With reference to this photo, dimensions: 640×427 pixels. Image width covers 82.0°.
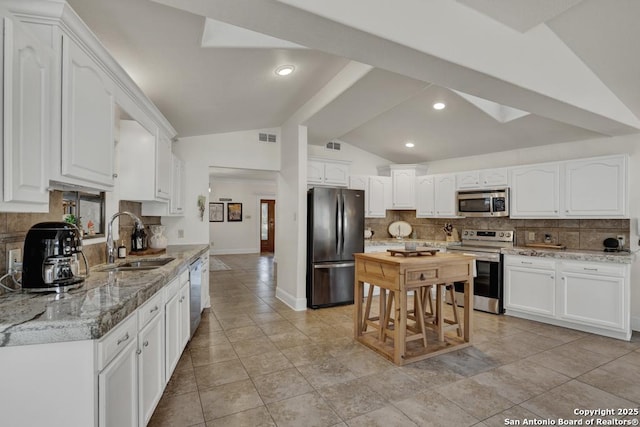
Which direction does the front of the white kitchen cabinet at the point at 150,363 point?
to the viewer's right

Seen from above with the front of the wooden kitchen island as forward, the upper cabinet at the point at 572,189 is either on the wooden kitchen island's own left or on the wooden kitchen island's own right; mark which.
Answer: on the wooden kitchen island's own left

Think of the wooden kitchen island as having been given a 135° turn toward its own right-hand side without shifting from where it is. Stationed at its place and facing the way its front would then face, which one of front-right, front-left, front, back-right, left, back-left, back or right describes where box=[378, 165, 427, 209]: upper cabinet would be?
right

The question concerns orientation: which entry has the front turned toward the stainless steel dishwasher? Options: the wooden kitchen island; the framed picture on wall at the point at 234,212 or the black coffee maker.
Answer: the framed picture on wall

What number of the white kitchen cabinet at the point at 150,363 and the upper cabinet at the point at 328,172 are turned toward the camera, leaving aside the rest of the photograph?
1

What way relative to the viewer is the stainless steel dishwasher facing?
to the viewer's right

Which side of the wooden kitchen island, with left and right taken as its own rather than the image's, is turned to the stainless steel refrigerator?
back

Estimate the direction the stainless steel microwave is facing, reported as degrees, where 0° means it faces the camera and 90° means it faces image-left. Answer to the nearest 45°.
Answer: approximately 0°

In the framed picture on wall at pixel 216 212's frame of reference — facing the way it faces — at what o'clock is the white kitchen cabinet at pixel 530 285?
The white kitchen cabinet is roughly at 11 o'clock from the framed picture on wall.

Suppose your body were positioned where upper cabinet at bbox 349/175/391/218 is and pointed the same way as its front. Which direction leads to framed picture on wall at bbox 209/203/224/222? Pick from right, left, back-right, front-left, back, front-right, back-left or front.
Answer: back-right

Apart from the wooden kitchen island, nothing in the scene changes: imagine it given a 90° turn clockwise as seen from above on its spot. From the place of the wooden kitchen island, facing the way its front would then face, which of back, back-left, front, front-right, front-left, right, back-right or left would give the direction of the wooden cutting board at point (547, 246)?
back

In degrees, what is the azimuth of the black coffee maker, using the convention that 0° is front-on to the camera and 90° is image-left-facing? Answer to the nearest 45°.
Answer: approximately 315°

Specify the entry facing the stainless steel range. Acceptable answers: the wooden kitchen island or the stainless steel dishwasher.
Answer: the stainless steel dishwasher

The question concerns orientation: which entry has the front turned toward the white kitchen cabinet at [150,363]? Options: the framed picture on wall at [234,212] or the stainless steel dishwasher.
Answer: the framed picture on wall
